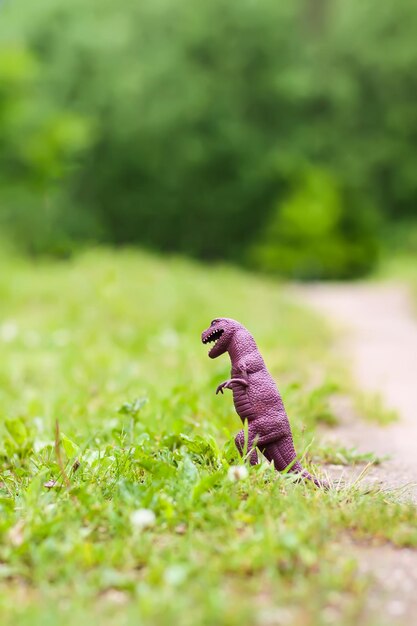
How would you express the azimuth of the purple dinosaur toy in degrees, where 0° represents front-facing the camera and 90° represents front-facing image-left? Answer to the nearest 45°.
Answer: approximately 90°

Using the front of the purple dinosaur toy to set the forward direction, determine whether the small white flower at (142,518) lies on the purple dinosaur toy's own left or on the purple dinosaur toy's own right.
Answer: on the purple dinosaur toy's own left
